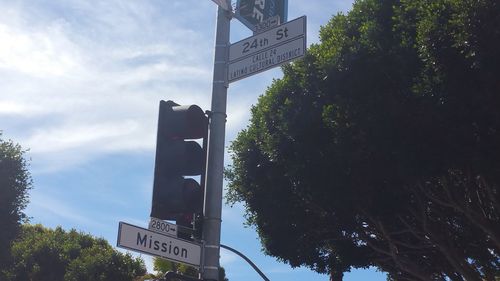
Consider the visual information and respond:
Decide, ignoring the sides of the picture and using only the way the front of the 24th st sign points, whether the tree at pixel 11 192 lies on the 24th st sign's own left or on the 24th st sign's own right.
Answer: on the 24th st sign's own right

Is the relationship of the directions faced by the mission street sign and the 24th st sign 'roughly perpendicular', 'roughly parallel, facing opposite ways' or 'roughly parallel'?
roughly perpendicular

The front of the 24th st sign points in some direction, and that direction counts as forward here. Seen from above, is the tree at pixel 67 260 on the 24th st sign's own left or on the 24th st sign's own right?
on the 24th st sign's own right

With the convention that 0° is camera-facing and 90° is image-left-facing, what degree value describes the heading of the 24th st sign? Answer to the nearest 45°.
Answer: approximately 45°

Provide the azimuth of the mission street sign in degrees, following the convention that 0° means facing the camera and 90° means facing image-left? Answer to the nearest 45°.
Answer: approximately 315°

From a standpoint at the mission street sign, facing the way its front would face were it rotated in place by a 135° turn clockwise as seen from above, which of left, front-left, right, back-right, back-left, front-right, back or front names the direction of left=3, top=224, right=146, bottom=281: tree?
right

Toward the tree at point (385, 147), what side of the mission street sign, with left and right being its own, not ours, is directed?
left
